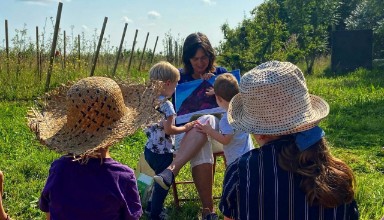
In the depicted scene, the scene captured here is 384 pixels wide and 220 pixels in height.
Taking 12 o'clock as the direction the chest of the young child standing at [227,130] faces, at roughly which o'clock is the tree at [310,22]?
The tree is roughly at 2 o'clock from the young child standing.

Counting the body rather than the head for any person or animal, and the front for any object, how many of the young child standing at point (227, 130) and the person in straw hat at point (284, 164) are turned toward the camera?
0

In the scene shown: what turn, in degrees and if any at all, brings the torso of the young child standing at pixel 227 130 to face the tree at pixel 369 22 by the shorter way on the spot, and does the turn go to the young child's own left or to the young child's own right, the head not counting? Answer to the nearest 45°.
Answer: approximately 45° to the young child's own right

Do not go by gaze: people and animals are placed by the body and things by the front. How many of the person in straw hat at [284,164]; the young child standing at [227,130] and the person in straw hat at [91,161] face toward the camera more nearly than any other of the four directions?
0

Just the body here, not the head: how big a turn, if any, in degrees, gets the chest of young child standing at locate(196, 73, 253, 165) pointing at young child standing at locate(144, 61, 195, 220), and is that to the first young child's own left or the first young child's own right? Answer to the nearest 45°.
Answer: approximately 45° to the first young child's own left

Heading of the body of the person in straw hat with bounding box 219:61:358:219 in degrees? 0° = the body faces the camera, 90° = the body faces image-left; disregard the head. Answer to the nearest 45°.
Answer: approximately 135°

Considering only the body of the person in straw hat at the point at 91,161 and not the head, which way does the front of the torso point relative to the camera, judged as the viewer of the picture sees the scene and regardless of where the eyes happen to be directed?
away from the camera

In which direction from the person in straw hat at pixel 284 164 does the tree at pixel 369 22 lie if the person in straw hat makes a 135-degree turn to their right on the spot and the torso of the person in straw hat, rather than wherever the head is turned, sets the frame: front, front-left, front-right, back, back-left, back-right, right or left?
left

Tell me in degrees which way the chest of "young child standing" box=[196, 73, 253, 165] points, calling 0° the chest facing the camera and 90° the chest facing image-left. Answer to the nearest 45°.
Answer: approximately 135°

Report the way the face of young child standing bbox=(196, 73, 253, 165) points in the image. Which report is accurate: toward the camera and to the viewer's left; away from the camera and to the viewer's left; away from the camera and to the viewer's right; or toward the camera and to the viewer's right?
away from the camera and to the viewer's left

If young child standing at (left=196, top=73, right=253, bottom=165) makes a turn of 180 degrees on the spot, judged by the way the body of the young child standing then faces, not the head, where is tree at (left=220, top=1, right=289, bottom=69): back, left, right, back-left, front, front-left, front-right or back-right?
back-left

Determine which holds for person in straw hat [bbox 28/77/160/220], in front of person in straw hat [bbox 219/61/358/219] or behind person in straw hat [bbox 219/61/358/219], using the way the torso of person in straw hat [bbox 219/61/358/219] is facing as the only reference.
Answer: in front

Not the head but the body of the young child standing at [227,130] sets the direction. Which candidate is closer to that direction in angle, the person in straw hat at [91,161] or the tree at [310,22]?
the tree

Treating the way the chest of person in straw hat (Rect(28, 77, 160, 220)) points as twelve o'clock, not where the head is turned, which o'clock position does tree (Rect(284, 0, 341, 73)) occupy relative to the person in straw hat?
The tree is roughly at 1 o'clock from the person in straw hat.

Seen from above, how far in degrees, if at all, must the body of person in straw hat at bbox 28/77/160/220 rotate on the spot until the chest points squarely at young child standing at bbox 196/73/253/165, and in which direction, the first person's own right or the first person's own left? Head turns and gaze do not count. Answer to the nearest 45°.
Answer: approximately 45° to the first person's own right
